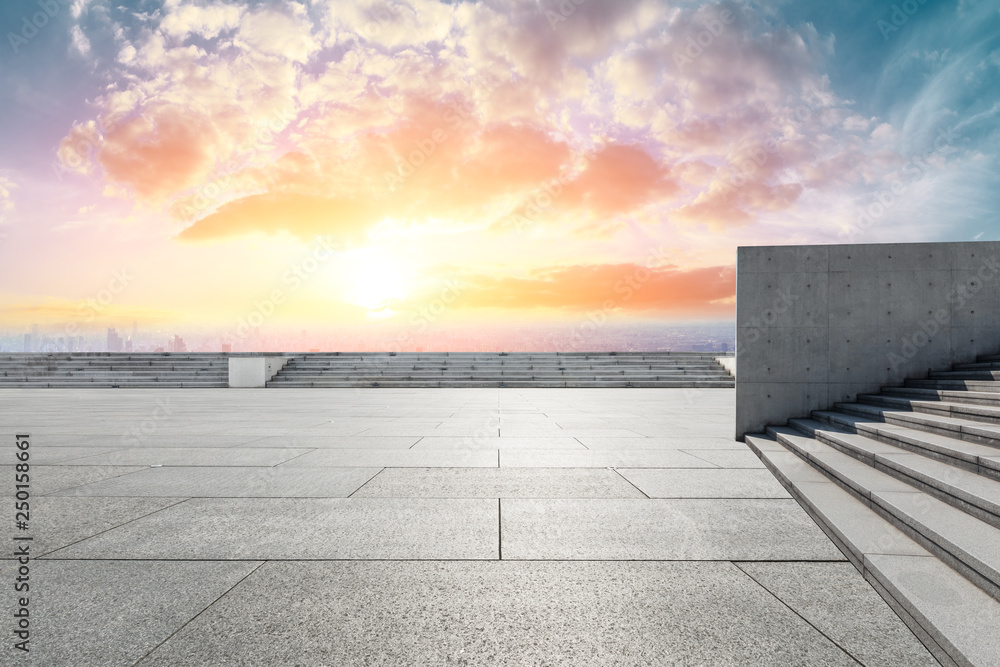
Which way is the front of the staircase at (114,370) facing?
toward the camera

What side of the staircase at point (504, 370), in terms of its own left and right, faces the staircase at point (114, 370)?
right

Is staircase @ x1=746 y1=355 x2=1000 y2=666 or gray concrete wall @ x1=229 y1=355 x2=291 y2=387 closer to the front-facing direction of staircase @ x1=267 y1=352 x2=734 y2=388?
the staircase

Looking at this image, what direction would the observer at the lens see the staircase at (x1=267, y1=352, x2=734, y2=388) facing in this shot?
facing the viewer

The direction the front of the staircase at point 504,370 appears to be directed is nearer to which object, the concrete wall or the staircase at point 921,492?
the staircase

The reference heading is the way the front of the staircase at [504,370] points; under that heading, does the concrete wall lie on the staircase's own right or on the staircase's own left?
on the staircase's own left

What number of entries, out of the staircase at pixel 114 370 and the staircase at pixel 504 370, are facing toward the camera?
2

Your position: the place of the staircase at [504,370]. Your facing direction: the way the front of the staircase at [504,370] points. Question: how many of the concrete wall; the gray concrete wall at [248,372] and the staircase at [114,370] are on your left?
1

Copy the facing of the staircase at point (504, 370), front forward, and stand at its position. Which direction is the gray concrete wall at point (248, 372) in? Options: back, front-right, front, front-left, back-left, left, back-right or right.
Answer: right

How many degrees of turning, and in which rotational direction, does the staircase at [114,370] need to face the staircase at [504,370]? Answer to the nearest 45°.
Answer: approximately 45° to its left

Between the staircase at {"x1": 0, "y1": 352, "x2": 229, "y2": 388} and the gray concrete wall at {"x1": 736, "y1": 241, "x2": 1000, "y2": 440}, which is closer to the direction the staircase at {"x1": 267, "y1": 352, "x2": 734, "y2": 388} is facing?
the gray concrete wall
